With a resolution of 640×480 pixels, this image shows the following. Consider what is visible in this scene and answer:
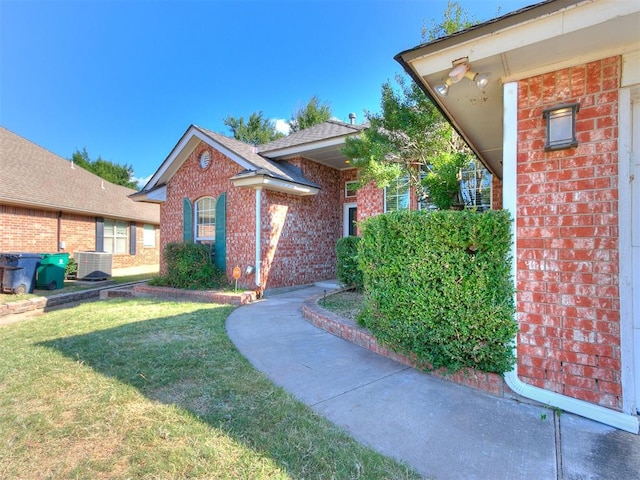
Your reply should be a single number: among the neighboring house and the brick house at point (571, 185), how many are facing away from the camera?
0

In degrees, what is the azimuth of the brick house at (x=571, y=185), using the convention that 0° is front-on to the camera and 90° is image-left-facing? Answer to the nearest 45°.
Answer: approximately 45°

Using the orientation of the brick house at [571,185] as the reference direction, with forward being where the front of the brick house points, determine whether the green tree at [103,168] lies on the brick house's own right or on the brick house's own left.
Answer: on the brick house's own right

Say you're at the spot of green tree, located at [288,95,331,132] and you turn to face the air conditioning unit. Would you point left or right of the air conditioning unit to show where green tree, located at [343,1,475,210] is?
left

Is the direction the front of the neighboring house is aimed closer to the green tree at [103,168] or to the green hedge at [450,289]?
the green hedge

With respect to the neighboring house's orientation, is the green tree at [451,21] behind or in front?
in front

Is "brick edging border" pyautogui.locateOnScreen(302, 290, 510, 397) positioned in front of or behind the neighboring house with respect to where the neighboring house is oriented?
in front

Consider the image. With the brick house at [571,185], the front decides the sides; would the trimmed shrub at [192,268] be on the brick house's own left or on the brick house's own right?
on the brick house's own right
